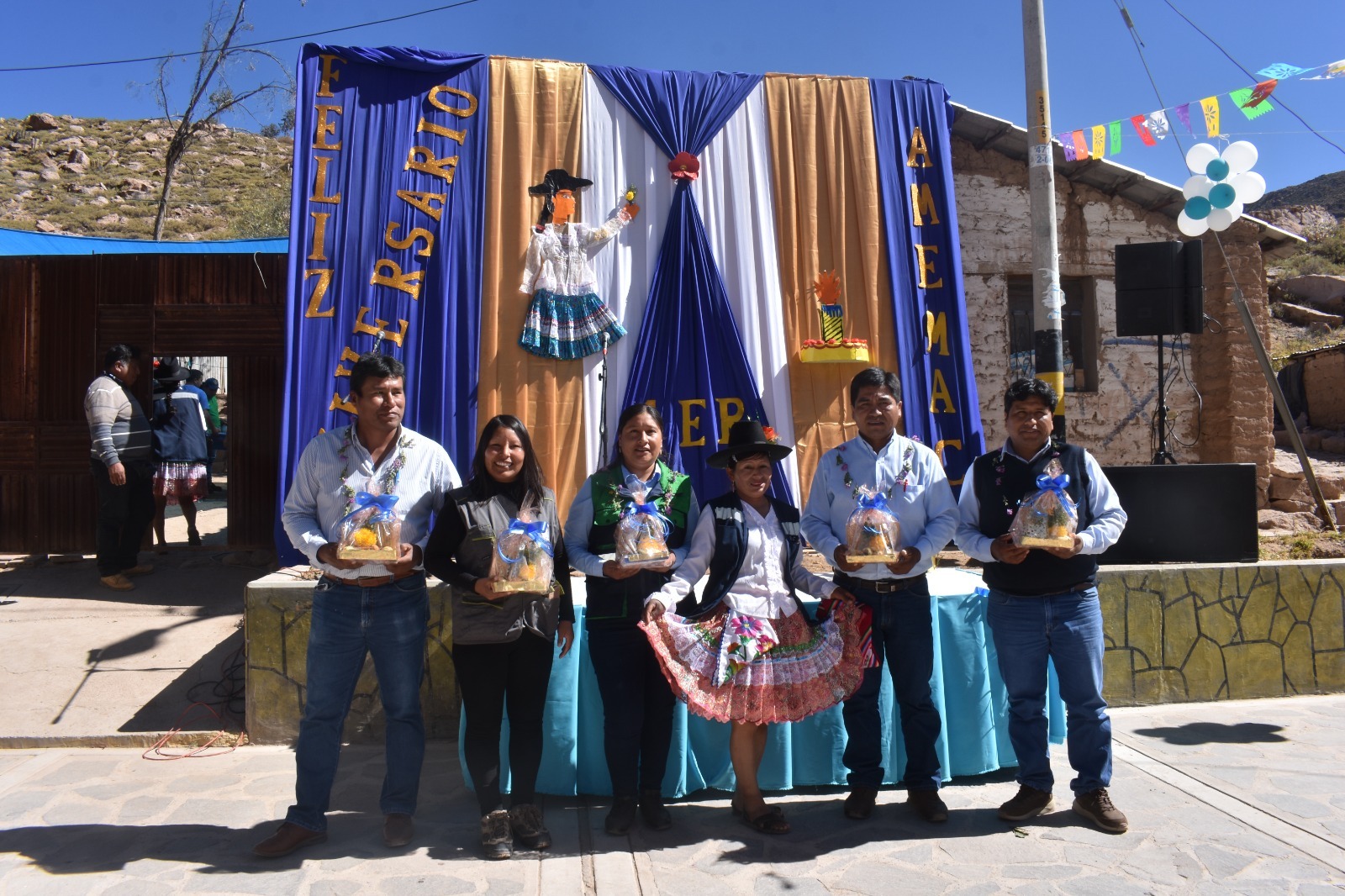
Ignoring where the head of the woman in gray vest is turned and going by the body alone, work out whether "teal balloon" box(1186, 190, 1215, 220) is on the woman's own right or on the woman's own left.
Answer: on the woman's own left

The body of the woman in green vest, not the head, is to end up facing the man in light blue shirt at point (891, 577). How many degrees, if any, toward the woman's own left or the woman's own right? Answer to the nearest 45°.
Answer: approximately 90° to the woman's own left

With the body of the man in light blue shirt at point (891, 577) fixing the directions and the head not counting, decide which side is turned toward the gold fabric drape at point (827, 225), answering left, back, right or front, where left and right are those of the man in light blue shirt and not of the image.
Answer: back

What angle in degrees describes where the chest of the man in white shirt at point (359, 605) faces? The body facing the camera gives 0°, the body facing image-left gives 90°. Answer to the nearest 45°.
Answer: approximately 0°

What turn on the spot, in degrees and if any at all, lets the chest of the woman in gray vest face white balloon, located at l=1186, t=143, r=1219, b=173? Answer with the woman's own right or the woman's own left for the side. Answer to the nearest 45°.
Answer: approximately 135° to the woman's own left

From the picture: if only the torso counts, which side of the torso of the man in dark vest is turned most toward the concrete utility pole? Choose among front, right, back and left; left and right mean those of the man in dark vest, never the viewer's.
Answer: back

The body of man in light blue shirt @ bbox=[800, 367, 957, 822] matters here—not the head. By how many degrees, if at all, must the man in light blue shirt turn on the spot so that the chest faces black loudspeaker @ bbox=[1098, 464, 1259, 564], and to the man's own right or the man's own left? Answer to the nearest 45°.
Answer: approximately 135° to the man's own left

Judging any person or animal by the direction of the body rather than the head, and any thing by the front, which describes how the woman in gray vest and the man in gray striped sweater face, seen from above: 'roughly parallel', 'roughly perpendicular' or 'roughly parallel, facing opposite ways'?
roughly perpendicular
